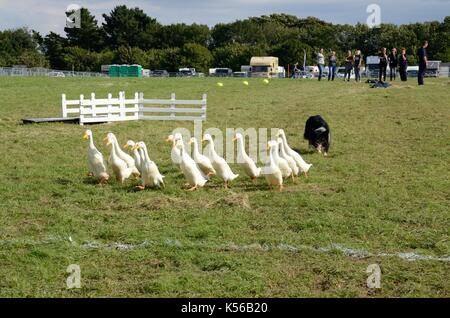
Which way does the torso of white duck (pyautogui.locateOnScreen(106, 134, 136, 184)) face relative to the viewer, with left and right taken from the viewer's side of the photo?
facing to the left of the viewer

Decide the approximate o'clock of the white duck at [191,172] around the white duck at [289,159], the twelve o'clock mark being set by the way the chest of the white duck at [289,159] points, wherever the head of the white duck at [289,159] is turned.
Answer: the white duck at [191,172] is roughly at 11 o'clock from the white duck at [289,159].

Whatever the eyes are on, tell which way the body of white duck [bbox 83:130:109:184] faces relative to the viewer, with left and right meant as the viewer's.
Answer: facing to the left of the viewer

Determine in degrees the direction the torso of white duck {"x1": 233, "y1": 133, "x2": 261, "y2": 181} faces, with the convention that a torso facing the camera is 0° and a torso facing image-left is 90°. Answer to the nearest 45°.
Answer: approximately 90°

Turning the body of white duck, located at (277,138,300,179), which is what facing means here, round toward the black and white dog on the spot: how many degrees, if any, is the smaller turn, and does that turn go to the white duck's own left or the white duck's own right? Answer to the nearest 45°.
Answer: approximately 90° to the white duck's own right

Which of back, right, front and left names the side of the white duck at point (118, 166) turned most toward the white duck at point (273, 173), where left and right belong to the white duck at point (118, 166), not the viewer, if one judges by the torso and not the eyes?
back

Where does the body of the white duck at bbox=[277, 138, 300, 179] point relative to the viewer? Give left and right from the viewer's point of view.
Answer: facing to the left of the viewer
